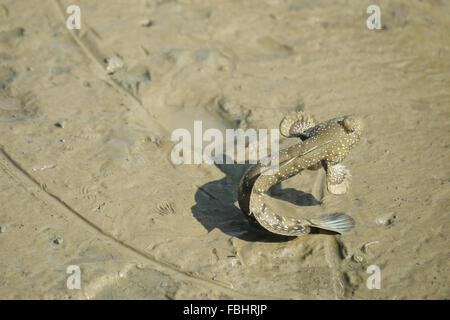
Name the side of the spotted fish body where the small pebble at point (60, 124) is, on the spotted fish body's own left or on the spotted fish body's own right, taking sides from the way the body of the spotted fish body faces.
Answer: on the spotted fish body's own left

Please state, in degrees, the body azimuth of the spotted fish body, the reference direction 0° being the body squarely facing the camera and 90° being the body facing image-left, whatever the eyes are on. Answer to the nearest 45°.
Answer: approximately 225°
